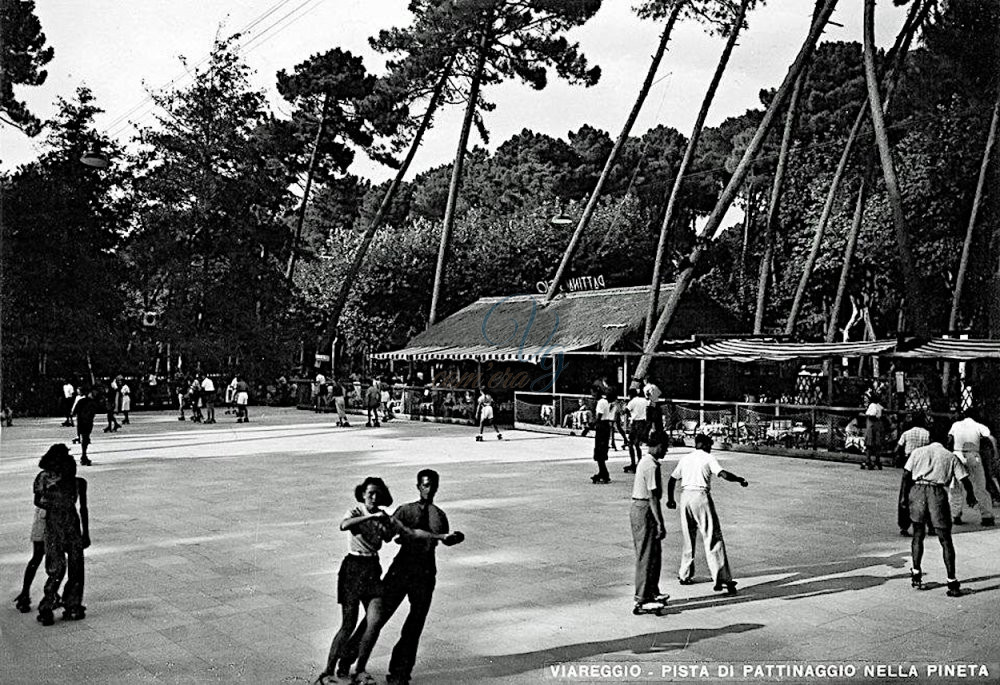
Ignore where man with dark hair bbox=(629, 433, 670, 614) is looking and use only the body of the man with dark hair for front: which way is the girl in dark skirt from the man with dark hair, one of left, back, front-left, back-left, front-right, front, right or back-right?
back-right

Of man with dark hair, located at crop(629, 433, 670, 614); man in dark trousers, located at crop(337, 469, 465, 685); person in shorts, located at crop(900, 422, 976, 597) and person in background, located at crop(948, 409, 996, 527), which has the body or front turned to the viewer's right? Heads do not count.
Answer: the man with dark hair

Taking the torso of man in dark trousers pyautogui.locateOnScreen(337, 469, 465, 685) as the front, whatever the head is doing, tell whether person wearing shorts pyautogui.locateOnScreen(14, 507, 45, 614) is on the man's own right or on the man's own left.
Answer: on the man's own right

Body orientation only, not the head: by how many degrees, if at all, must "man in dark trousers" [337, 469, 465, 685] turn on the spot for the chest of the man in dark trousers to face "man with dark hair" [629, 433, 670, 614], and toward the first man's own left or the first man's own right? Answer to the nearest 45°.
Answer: approximately 135° to the first man's own left

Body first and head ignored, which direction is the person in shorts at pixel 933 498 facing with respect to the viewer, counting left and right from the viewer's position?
facing away from the viewer

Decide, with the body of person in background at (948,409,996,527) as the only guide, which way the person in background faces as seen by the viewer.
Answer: away from the camera

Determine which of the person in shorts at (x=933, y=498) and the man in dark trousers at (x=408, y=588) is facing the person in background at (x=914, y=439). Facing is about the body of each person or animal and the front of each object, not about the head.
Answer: the person in shorts at (x=933, y=498)

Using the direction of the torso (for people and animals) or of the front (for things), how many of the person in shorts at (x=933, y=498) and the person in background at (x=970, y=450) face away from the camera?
2
